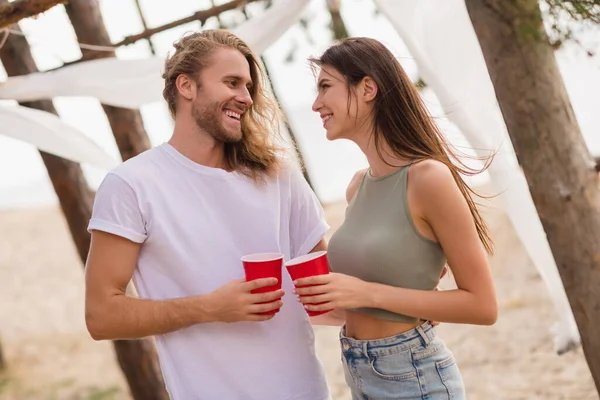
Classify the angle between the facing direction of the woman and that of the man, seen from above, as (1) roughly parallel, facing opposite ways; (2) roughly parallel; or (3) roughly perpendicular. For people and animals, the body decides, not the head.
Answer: roughly perpendicular

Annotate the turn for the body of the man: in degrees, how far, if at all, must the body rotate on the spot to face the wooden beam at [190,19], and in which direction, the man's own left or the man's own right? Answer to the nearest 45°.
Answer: approximately 135° to the man's own left

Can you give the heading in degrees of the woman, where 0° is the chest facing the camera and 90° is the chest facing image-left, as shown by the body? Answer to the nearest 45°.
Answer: approximately 45°

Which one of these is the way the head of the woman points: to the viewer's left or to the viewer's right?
to the viewer's left

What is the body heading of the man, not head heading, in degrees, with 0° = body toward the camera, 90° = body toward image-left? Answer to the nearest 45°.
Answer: approximately 315°

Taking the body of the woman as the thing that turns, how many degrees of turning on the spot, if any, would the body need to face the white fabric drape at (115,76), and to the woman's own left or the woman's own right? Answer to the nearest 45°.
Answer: approximately 90° to the woman's own right

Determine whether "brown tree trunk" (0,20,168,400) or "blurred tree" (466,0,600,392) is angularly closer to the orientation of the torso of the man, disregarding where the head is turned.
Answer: the blurred tree

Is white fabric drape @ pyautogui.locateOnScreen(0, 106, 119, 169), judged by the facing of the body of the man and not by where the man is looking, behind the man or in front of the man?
behind
